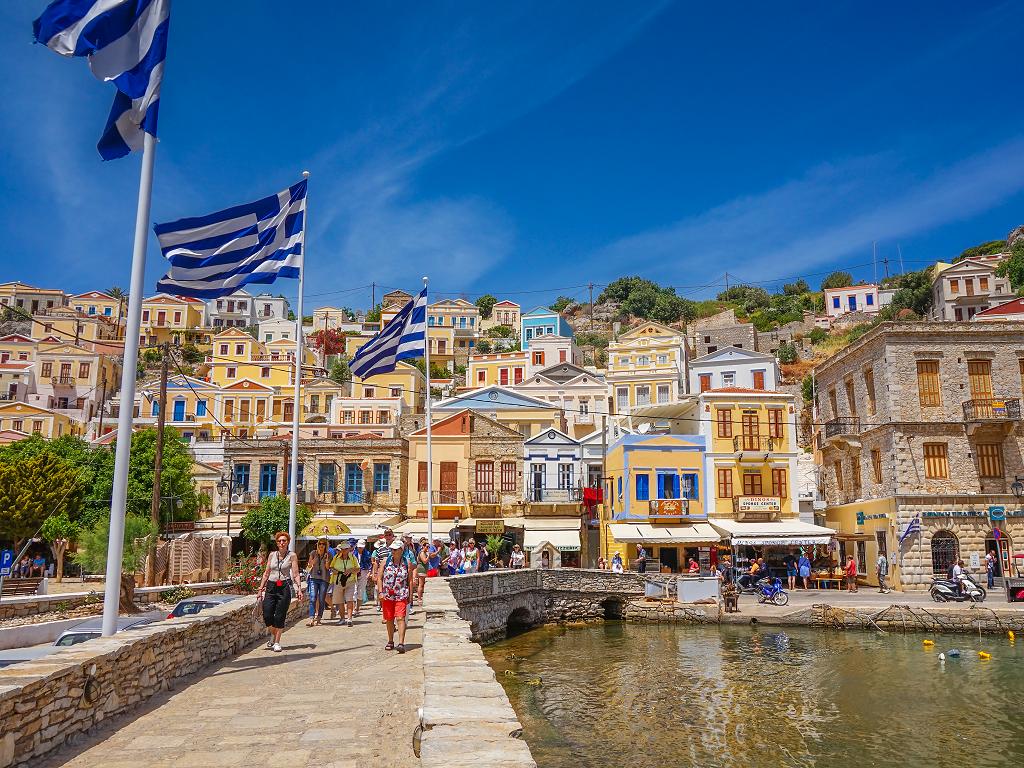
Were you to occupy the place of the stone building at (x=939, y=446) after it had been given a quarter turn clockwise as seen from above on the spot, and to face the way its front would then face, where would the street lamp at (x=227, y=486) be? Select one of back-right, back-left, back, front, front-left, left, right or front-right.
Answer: front

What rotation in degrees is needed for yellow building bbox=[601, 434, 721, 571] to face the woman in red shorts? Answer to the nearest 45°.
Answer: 0° — it already faces them

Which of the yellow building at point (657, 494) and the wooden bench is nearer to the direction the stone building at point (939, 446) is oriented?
the wooden bench

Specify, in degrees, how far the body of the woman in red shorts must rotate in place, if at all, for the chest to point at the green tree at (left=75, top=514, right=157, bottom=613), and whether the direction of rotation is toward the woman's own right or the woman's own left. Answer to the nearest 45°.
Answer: approximately 135° to the woman's own right

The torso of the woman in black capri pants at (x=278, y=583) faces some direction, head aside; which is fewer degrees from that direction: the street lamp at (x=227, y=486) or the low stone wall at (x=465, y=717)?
the low stone wall

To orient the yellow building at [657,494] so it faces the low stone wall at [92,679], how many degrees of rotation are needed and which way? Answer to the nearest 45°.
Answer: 0° — it already faces it

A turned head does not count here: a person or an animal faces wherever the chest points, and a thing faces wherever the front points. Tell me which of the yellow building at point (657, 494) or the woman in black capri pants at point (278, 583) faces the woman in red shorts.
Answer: the yellow building

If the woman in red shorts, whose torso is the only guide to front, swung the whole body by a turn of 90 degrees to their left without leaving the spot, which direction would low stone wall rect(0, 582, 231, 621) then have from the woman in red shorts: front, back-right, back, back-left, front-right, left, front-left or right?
back-left

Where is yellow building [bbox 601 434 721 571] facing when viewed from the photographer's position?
facing the viewer

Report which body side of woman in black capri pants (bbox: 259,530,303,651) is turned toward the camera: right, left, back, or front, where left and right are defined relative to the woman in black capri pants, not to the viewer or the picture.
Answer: front

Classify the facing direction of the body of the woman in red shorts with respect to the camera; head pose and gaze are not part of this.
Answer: toward the camera

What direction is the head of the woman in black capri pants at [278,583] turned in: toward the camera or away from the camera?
toward the camera
